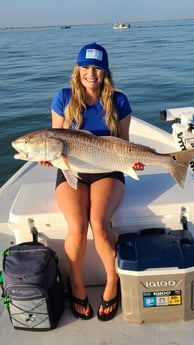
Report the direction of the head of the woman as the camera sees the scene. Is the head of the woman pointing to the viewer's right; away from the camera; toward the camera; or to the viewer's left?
toward the camera

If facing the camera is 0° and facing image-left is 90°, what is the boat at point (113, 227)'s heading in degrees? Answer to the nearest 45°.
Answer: approximately 180°

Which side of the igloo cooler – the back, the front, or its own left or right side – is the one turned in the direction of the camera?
front

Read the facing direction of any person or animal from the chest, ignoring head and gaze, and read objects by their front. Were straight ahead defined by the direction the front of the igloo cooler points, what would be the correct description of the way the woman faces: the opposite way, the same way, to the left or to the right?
the same way

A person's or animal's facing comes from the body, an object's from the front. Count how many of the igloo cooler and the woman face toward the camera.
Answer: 2

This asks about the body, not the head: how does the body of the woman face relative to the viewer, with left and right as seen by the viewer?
facing the viewer

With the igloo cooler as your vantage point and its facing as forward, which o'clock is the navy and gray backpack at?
The navy and gray backpack is roughly at 3 o'clock from the igloo cooler.
